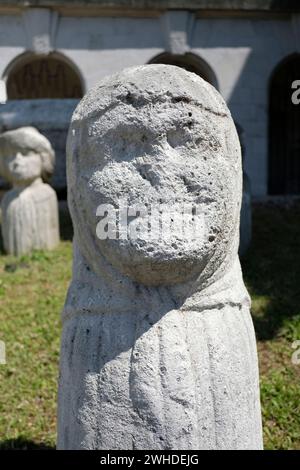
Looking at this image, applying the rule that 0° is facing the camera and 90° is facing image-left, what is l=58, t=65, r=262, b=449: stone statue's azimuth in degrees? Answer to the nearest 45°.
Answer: approximately 0°

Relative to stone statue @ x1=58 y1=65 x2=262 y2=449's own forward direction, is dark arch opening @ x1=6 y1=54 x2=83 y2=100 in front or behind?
behind

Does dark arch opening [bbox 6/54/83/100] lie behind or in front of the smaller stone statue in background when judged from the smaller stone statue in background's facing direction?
behind

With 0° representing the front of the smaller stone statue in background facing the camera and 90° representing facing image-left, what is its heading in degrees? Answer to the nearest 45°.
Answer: approximately 45°

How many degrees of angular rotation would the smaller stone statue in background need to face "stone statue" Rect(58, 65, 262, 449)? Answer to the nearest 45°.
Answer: approximately 45° to its left
